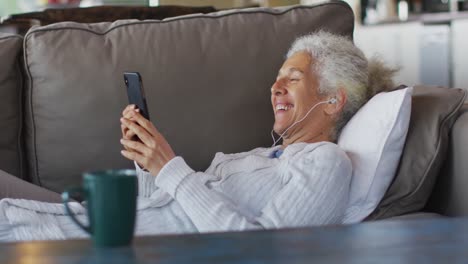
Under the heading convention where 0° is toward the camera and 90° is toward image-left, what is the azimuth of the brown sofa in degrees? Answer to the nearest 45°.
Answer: approximately 0°
